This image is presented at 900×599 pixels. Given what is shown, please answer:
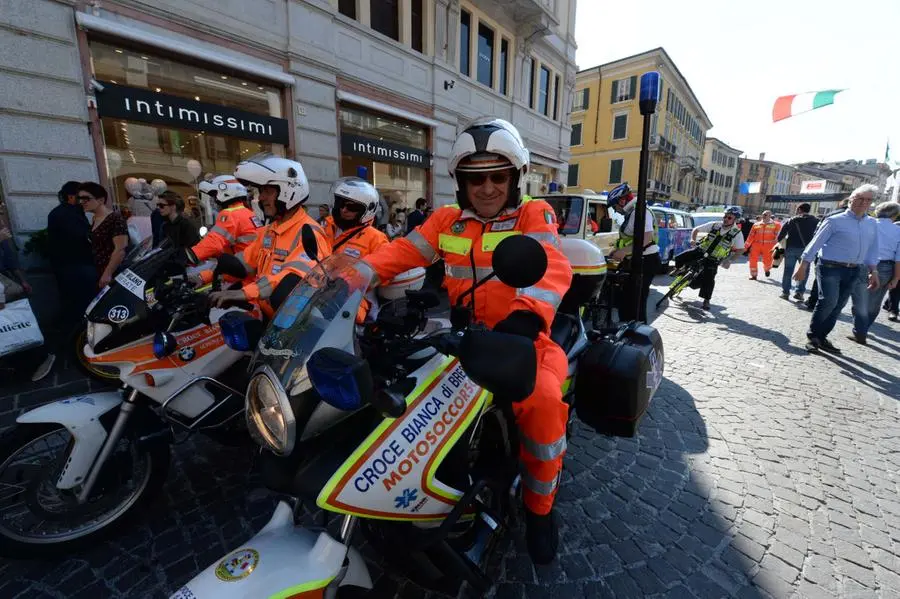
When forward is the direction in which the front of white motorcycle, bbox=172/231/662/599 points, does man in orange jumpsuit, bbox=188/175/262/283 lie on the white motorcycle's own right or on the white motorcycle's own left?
on the white motorcycle's own right

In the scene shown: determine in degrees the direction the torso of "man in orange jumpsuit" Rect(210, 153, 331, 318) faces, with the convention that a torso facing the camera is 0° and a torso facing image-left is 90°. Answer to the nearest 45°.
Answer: approximately 45°

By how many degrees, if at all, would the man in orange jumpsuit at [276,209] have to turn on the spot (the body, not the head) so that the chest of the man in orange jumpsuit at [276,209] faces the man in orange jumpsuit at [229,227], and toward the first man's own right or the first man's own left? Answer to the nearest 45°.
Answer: approximately 135° to the first man's own right

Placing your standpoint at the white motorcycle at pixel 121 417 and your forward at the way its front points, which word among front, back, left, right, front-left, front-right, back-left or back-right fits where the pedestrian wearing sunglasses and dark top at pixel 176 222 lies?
back-right

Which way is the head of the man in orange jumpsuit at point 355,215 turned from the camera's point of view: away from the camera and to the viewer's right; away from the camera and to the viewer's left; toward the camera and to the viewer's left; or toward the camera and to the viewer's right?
toward the camera and to the viewer's left

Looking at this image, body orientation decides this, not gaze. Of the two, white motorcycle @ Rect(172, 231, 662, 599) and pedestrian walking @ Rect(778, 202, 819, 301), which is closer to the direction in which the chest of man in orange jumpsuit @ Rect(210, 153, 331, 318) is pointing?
the white motorcycle

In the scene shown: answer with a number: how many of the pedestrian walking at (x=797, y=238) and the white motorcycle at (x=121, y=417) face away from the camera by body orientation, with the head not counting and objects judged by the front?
1

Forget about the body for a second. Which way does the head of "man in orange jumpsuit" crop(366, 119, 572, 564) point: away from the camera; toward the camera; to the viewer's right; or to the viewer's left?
toward the camera

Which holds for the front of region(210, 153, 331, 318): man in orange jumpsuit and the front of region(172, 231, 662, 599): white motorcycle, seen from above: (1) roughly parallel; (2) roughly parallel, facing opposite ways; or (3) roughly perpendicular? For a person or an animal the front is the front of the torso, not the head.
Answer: roughly parallel

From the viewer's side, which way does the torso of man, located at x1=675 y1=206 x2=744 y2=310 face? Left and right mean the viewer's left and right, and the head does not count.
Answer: facing the viewer and to the left of the viewer

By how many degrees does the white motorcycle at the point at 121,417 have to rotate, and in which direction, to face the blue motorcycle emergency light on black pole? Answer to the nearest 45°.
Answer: approximately 135° to its left

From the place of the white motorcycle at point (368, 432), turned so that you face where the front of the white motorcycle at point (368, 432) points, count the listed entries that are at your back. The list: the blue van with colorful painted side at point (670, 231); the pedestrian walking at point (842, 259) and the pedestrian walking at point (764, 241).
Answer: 3

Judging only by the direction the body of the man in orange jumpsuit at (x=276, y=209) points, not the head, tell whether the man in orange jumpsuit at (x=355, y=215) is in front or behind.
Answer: behind
